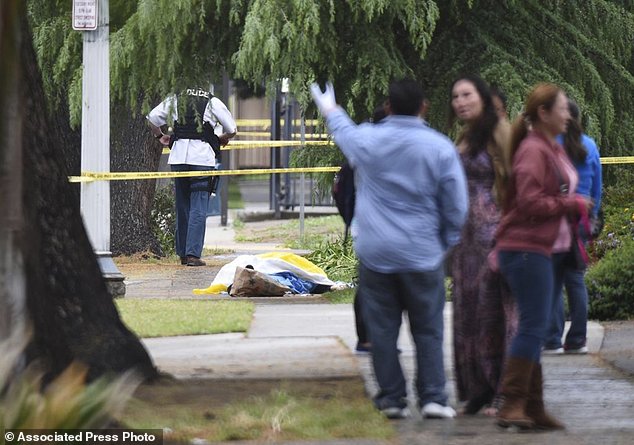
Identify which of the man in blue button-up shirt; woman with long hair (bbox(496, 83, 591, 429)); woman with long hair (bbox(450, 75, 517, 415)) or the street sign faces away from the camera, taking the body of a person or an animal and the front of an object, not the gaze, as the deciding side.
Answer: the man in blue button-up shirt

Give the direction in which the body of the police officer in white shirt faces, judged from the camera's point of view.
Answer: away from the camera

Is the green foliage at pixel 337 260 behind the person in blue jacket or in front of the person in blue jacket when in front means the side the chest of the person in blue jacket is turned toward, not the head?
in front

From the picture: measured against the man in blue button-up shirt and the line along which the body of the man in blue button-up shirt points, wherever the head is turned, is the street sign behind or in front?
in front

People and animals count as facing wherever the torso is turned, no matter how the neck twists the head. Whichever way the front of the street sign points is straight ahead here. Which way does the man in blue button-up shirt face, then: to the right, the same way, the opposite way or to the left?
the opposite way

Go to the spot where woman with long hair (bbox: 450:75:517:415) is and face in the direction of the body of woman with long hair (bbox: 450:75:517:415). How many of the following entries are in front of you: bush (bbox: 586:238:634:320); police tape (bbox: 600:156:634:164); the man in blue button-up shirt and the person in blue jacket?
1

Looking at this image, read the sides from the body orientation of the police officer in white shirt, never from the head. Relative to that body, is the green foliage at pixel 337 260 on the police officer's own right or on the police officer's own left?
on the police officer's own right

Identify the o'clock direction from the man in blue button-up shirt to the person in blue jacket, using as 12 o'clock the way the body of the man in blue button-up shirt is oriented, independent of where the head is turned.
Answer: The person in blue jacket is roughly at 1 o'clock from the man in blue button-up shirt.

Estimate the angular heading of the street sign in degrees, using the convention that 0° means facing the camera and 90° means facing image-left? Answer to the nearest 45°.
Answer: approximately 0°

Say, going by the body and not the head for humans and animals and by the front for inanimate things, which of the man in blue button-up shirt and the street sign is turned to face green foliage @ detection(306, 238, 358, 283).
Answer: the man in blue button-up shirt

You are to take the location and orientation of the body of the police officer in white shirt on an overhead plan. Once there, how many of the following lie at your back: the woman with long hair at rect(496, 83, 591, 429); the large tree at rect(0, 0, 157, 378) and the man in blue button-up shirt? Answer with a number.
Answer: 3

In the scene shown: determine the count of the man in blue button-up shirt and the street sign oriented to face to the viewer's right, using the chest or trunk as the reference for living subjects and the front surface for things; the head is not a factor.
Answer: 0

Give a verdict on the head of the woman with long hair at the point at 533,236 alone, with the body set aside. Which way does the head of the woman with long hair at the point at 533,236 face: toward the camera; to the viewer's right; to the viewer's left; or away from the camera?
to the viewer's right

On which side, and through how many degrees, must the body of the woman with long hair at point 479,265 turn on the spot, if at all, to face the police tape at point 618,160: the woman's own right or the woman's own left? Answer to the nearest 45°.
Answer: approximately 135° to the woman's own right
